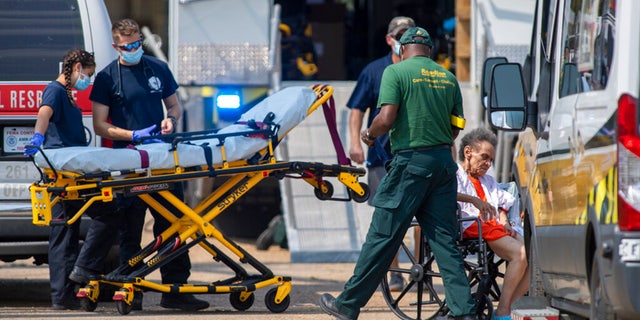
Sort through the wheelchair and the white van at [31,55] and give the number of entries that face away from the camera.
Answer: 1

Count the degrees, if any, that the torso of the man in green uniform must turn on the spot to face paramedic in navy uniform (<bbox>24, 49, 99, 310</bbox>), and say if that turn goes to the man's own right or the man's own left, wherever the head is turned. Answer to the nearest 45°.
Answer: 0° — they already face them

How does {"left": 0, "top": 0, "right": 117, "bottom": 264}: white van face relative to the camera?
away from the camera

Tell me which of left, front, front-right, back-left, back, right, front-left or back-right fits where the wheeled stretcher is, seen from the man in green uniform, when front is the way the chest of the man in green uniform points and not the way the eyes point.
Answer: front

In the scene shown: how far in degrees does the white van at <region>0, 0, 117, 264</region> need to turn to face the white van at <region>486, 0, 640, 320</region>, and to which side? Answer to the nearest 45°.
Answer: approximately 135° to its right

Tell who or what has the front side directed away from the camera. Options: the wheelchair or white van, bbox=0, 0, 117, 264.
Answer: the white van

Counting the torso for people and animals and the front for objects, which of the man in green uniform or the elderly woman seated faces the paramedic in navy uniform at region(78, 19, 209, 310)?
the man in green uniform

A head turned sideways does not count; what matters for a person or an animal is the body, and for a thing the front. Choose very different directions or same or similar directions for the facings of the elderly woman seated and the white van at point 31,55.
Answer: very different directions
